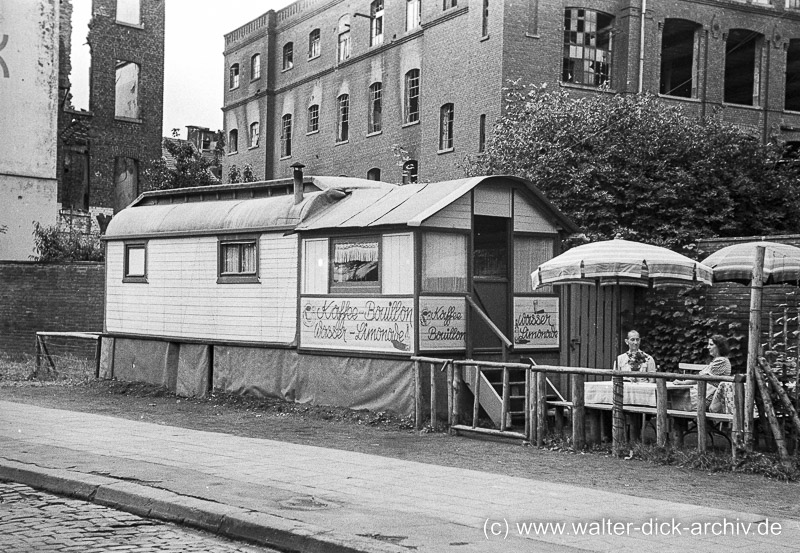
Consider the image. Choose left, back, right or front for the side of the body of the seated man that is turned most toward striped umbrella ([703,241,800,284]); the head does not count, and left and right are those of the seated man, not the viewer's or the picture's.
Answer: left

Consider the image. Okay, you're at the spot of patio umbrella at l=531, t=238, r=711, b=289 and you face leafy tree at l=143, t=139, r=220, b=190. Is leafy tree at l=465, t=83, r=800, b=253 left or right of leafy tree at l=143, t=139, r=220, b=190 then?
right

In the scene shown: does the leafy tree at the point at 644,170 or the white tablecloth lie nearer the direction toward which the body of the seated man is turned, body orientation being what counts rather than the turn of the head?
the white tablecloth

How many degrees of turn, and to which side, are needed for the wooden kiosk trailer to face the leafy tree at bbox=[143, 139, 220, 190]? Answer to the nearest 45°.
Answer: approximately 135° to its left

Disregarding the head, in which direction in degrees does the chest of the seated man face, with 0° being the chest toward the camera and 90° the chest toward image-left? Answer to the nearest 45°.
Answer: approximately 0°

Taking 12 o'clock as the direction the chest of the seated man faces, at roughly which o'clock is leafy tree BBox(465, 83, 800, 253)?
The leafy tree is roughly at 6 o'clock from the seated man.

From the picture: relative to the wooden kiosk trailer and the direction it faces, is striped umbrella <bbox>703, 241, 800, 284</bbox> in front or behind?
in front

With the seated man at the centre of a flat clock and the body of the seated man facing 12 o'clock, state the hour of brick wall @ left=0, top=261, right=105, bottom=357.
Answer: The brick wall is roughly at 4 o'clock from the seated man.

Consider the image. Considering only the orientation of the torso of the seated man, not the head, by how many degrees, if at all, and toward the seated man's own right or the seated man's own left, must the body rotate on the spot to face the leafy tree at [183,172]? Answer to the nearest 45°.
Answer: approximately 135° to the seated man's own right

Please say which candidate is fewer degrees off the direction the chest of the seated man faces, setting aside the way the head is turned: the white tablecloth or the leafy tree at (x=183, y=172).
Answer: the white tablecloth

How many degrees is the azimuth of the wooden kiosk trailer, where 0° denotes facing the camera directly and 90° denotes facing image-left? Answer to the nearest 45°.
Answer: approximately 315°
